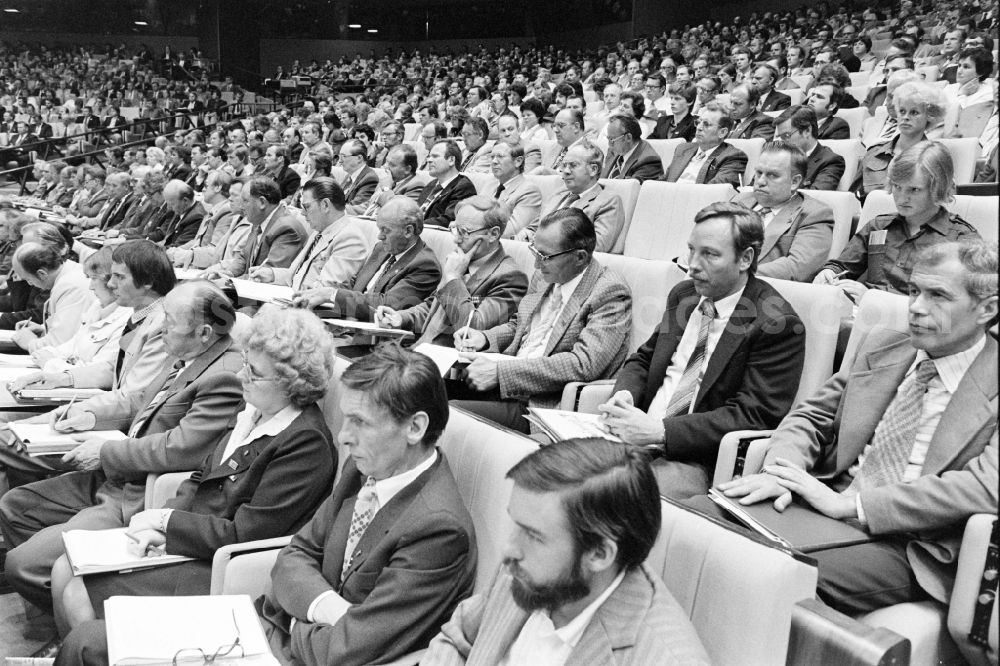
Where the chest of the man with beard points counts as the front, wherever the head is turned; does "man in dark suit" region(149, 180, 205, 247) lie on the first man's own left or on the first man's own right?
on the first man's own right

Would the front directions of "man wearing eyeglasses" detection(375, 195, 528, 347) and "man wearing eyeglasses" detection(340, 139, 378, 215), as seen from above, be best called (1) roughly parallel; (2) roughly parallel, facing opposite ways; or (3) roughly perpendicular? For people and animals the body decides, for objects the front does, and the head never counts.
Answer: roughly parallel

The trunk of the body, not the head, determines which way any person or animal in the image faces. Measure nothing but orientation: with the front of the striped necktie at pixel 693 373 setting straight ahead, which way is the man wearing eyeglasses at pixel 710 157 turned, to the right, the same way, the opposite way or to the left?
the same way

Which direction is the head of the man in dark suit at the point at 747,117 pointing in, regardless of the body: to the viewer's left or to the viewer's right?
to the viewer's left

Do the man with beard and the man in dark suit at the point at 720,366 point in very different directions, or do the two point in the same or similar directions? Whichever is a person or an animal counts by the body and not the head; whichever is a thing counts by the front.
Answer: same or similar directions

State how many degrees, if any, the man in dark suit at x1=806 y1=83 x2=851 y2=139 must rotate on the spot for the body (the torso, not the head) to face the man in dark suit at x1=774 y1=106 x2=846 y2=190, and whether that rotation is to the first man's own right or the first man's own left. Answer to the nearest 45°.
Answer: approximately 45° to the first man's own left

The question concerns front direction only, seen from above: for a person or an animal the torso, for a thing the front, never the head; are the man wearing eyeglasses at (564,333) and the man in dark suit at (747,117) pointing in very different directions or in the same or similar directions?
same or similar directions

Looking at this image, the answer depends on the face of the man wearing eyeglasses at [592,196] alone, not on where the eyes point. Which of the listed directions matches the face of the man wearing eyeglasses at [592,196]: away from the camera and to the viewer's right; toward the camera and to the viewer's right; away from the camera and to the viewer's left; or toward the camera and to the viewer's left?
toward the camera and to the viewer's left

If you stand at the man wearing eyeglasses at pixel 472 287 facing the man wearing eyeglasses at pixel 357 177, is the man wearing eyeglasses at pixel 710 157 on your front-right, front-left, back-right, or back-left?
front-right

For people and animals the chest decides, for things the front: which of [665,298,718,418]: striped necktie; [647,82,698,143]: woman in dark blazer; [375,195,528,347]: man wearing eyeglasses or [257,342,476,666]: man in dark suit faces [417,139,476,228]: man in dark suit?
the woman in dark blazer

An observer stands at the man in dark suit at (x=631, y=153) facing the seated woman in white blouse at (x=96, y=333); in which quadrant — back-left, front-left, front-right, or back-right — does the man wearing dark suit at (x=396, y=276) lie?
front-left

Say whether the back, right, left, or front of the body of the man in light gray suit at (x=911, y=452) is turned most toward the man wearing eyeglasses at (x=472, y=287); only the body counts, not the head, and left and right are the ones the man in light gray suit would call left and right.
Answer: right

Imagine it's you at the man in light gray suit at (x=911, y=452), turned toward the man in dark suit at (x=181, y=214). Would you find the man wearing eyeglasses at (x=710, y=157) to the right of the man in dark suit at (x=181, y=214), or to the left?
right

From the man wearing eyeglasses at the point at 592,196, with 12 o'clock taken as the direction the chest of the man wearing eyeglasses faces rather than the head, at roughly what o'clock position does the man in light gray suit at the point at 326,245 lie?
The man in light gray suit is roughly at 2 o'clock from the man wearing eyeglasses.

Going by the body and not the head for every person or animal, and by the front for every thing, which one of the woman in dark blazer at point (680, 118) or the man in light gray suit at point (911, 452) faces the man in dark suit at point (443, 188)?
the woman in dark blazer

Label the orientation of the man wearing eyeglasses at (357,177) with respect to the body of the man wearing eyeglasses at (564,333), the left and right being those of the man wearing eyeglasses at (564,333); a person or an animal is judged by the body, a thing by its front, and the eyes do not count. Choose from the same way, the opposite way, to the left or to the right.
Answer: the same way

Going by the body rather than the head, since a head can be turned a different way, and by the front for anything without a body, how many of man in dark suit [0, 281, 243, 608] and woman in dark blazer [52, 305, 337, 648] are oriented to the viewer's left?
2

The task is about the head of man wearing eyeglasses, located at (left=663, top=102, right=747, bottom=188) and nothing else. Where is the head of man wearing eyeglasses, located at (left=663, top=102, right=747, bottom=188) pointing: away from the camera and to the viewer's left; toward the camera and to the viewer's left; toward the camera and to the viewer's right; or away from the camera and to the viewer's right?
toward the camera and to the viewer's left

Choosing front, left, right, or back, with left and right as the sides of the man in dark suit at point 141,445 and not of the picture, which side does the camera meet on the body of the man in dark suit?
left

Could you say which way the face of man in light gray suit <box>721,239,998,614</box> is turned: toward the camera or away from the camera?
toward the camera

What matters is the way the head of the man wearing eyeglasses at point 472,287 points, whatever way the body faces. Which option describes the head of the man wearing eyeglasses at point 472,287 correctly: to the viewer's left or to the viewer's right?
to the viewer's left

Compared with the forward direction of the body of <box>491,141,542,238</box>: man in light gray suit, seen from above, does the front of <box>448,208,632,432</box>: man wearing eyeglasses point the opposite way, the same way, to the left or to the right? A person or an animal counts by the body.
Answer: the same way

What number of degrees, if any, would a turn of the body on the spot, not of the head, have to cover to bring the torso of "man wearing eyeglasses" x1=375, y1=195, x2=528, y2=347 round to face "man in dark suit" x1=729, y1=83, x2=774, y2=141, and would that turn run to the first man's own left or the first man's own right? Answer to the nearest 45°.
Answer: approximately 180°
